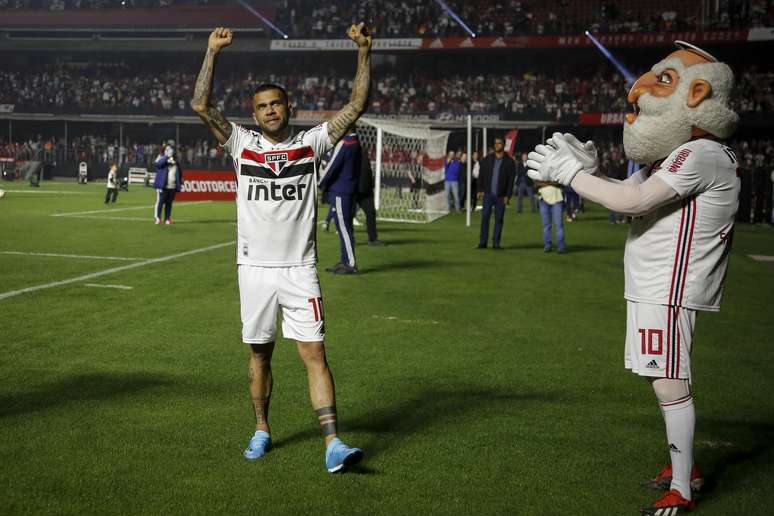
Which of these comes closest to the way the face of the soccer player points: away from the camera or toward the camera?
toward the camera

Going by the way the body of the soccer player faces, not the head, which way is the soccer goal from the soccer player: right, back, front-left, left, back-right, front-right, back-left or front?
back

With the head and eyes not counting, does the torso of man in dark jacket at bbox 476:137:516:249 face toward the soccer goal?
no

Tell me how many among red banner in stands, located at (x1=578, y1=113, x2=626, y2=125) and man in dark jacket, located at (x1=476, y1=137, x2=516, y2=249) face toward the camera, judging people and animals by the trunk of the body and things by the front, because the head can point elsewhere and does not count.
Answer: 2

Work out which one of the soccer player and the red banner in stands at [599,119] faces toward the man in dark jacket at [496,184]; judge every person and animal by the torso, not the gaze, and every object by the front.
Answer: the red banner in stands

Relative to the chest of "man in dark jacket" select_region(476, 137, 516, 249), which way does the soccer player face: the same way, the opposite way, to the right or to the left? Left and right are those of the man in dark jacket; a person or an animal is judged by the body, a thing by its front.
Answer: the same way

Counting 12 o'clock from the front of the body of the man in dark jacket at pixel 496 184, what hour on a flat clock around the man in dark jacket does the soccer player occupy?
The soccer player is roughly at 12 o'clock from the man in dark jacket.

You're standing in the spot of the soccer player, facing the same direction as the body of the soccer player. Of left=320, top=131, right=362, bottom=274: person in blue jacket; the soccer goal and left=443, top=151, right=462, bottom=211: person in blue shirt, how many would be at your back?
3

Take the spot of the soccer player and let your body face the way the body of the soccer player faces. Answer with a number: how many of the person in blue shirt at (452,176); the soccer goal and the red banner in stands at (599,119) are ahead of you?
0

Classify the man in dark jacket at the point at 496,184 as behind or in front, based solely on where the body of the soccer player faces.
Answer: behind

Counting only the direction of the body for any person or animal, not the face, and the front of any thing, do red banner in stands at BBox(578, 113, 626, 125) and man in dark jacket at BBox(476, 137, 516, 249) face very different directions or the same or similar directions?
same or similar directions

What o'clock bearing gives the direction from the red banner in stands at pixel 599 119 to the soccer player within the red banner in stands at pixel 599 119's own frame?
The soccer player is roughly at 12 o'clock from the red banner in stands.

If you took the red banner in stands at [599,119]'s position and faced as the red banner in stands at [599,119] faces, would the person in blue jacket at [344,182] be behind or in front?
in front

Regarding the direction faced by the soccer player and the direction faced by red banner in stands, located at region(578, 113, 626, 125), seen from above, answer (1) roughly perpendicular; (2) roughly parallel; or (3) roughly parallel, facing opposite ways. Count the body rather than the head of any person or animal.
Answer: roughly parallel

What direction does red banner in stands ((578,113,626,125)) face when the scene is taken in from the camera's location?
facing the viewer

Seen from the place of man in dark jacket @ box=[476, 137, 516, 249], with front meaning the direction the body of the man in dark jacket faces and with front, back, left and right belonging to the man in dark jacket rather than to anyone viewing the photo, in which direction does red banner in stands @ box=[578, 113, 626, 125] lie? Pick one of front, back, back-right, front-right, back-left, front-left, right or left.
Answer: back

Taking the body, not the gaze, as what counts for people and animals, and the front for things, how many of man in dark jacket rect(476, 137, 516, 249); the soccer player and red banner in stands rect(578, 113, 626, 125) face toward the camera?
3

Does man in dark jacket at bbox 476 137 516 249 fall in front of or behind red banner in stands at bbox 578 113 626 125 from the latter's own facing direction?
in front
